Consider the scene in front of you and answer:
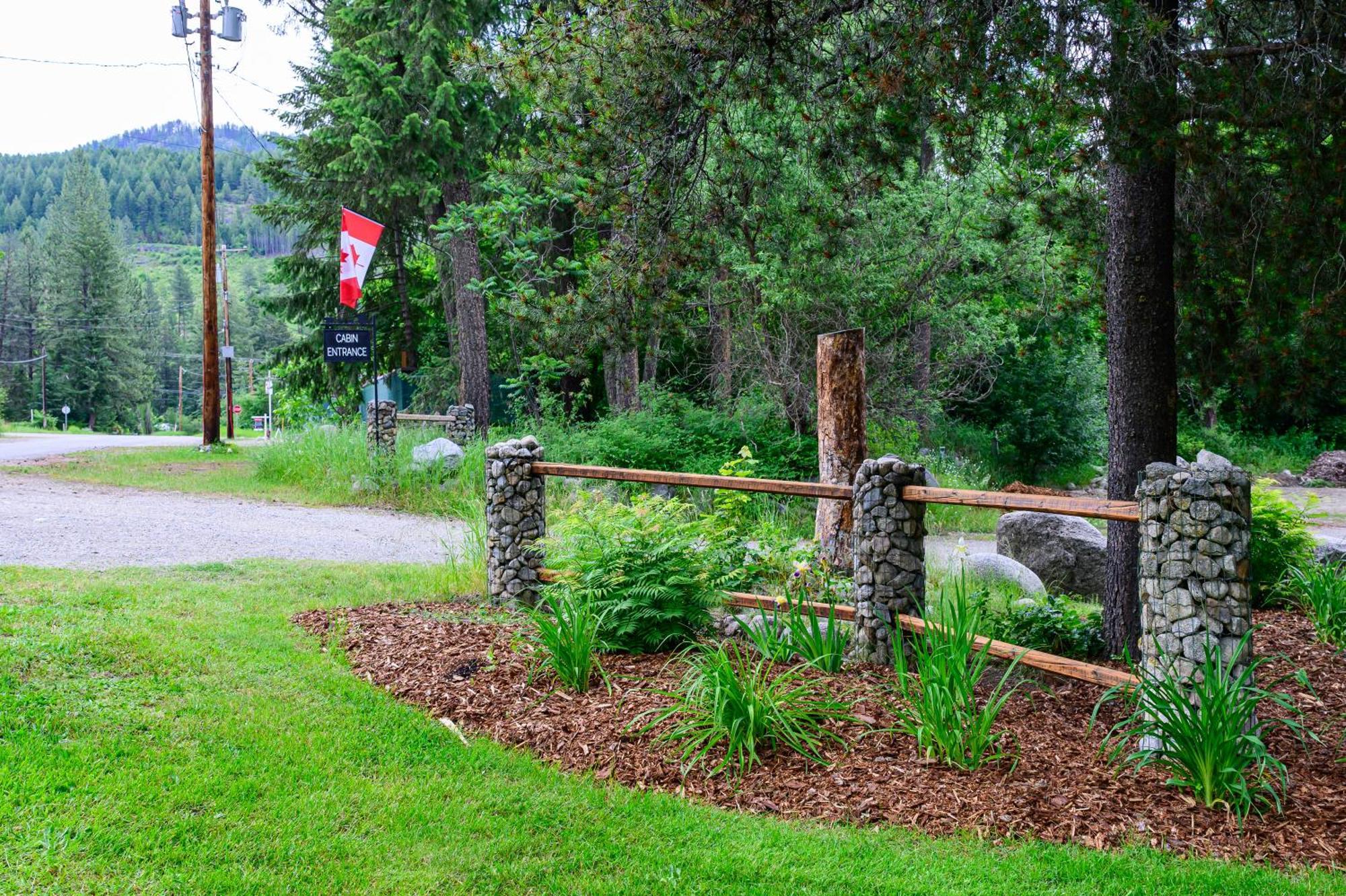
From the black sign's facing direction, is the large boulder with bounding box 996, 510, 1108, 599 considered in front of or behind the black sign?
in front

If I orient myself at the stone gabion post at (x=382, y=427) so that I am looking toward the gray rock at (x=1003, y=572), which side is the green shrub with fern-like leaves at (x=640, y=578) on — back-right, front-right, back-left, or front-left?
front-right

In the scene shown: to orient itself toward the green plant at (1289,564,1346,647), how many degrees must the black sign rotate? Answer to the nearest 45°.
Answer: approximately 45° to its left

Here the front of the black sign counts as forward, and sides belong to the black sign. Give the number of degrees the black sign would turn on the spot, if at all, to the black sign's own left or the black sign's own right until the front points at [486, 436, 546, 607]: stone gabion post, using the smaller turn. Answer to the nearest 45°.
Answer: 0° — it already faces it

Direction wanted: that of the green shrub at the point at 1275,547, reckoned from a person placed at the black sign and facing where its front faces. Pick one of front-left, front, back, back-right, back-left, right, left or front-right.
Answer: front-left

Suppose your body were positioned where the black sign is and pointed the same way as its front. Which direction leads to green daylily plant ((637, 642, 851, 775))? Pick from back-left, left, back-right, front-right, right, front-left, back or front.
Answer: front

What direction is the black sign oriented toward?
toward the camera

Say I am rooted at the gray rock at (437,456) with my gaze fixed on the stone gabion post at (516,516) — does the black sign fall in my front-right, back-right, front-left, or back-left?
back-right

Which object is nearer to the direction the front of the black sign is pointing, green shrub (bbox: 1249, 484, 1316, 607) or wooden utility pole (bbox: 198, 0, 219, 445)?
the green shrub

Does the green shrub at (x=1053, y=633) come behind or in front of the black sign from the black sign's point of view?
in front

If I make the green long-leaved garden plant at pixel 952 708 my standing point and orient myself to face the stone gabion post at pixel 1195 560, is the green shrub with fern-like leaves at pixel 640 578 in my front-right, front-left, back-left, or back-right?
back-left

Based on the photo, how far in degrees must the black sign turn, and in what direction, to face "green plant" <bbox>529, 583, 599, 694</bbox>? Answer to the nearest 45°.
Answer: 0° — it already faces it
